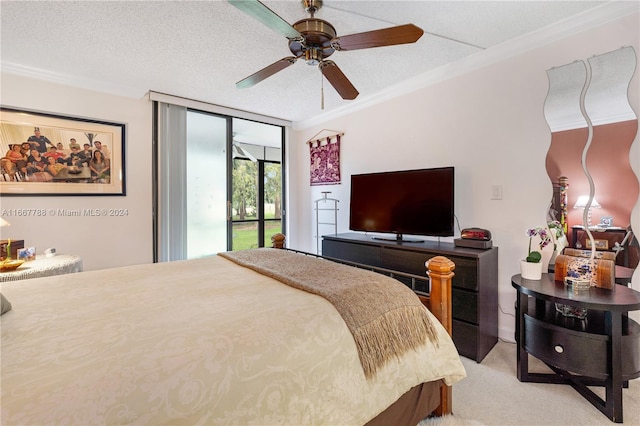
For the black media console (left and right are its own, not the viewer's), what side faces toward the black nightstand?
left

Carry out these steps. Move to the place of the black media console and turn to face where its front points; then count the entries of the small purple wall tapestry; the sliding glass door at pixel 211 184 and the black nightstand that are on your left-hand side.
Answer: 1

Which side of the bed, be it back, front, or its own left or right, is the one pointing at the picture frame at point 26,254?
left

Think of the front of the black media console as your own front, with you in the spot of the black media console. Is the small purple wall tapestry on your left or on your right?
on your right

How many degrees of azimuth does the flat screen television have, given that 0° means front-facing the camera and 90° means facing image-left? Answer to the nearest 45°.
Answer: approximately 45°

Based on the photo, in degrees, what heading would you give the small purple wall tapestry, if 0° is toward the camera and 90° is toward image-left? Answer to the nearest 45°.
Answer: approximately 45°

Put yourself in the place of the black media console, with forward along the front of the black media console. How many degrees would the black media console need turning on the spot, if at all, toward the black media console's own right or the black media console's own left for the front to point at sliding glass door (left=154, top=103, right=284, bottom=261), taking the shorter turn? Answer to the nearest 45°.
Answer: approximately 45° to the black media console's own right

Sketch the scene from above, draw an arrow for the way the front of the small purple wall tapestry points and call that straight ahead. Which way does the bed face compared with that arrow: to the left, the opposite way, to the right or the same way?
the opposite way

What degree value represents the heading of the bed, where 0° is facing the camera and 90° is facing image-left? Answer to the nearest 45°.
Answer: approximately 225°

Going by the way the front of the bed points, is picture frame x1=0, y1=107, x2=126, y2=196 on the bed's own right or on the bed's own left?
on the bed's own left

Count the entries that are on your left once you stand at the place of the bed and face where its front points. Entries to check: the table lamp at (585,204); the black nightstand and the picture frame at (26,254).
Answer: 1

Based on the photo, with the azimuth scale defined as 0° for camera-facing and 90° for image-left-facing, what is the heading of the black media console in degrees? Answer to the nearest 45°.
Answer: approximately 45°
